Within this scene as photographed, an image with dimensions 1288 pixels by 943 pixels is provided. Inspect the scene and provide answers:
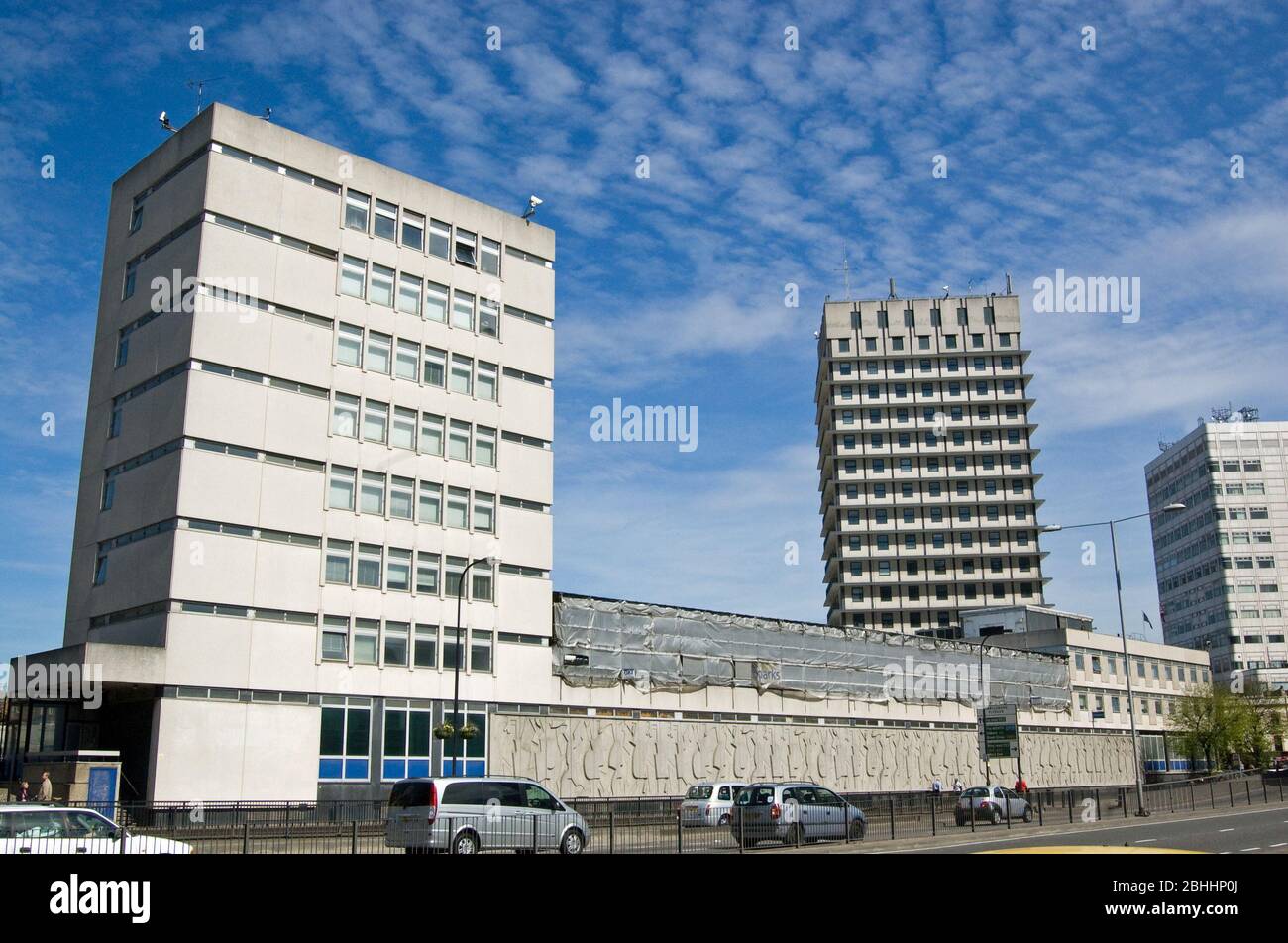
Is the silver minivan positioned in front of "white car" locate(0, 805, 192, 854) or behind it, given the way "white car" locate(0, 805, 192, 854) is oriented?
in front

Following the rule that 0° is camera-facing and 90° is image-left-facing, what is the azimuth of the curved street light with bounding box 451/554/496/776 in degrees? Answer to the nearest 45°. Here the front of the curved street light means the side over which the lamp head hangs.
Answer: approximately 270°

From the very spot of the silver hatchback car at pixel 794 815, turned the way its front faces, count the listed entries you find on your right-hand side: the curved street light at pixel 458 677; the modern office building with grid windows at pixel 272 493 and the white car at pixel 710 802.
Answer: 0

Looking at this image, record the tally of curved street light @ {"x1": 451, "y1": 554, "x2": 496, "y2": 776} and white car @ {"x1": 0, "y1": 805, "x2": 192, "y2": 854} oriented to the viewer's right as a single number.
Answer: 2

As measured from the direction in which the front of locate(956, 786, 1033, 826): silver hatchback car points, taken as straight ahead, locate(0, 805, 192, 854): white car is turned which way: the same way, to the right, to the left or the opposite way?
the same way

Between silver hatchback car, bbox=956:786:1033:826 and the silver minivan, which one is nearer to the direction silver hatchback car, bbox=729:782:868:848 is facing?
the silver hatchback car

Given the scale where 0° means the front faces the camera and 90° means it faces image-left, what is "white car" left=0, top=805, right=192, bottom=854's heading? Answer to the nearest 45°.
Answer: approximately 270°

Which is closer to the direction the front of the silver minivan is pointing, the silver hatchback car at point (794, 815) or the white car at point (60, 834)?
the silver hatchback car

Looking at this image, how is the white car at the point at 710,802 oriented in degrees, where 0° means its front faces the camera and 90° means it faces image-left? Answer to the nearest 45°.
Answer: approximately 225°

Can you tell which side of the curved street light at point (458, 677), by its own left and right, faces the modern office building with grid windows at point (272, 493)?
back

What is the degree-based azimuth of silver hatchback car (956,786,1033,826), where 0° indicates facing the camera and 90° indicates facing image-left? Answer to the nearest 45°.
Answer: approximately 225°

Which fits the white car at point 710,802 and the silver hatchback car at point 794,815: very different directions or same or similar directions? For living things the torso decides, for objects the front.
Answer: same or similar directions

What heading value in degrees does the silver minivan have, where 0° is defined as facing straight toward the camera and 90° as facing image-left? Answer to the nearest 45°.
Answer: approximately 225°

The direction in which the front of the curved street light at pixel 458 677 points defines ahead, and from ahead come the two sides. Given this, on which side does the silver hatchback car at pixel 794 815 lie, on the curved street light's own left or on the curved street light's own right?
on the curved street light's own right

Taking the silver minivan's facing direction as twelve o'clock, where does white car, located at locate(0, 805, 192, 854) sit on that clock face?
The white car is roughly at 6 o'clock from the silver minivan.

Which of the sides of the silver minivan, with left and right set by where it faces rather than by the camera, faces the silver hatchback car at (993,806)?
front

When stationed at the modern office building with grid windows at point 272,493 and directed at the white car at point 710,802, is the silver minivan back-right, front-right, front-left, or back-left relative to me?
front-right
